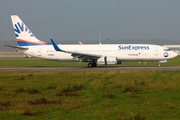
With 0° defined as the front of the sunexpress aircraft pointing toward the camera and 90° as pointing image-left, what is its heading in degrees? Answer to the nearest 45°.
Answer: approximately 270°
